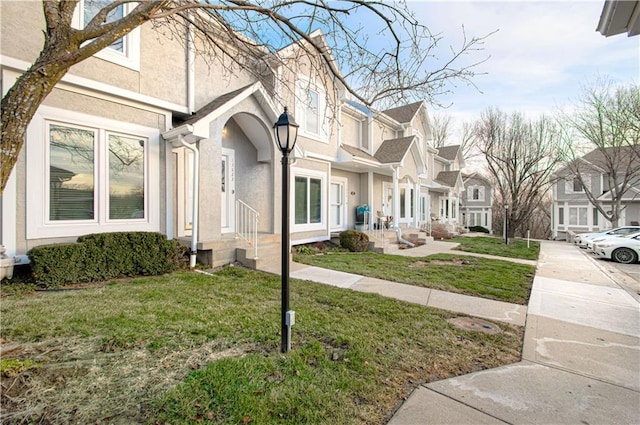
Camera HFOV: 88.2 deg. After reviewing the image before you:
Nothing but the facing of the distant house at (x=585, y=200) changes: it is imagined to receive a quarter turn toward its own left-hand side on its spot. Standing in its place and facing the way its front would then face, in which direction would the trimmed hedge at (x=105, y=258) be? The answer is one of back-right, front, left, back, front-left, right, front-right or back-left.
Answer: right

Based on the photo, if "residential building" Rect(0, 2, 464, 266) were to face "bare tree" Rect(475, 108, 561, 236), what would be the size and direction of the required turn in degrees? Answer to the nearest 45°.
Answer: approximately 90° to its left

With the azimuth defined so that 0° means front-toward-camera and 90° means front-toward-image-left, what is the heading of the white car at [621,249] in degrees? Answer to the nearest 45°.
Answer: approximately 90°

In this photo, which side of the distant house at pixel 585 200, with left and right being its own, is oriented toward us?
front

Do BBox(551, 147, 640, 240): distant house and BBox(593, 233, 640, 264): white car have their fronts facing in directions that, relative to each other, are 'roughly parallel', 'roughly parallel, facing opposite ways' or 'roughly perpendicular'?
roughly perpendicular

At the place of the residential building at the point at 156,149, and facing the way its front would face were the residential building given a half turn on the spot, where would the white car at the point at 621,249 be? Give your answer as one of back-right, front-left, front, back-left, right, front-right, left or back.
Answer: back-right

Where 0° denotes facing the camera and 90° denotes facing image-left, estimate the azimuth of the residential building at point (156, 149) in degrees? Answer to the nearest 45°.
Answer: approximately 315°
